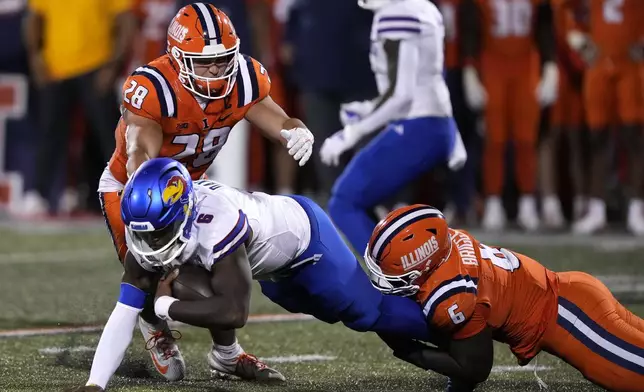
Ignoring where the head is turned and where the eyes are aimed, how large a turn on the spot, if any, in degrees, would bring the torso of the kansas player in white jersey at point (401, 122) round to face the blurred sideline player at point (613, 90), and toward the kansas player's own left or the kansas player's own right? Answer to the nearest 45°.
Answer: approximately 135° to the kansas player's own right

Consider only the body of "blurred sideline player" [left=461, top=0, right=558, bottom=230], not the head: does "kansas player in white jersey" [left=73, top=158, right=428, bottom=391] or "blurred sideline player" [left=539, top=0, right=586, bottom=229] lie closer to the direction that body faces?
the kansas player in white jersey

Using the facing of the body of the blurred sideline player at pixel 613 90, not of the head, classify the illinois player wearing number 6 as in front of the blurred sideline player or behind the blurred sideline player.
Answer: in front

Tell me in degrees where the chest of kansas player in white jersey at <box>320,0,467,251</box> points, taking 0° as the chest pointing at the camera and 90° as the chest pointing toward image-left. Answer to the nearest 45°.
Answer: approximately 90°

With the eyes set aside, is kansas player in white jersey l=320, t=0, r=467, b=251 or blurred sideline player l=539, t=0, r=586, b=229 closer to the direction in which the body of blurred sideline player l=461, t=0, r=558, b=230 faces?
the kansas player in white jersey

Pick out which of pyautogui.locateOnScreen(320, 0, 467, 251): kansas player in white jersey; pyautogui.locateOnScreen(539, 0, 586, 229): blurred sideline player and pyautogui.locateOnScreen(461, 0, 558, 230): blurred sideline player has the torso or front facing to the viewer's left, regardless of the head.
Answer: the kansas player in white jersey

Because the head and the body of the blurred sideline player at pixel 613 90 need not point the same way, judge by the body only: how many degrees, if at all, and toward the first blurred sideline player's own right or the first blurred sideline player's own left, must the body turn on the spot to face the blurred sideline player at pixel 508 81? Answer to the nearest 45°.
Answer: approximately 90° to the first blurred sideline player's own right
